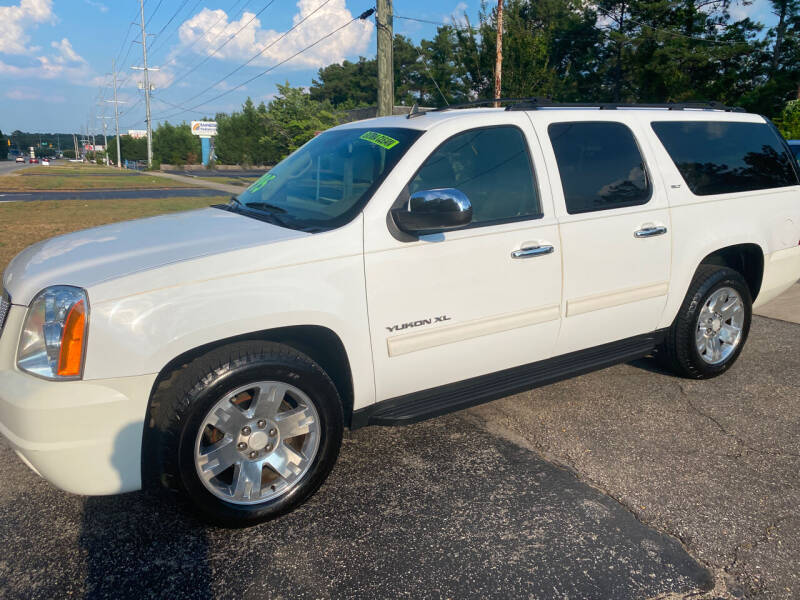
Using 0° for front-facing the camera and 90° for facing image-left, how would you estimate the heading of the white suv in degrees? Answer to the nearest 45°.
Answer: approximately 45°

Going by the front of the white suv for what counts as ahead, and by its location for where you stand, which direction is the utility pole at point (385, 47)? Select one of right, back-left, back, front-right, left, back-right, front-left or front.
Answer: back-right

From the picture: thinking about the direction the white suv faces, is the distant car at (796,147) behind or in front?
behind
